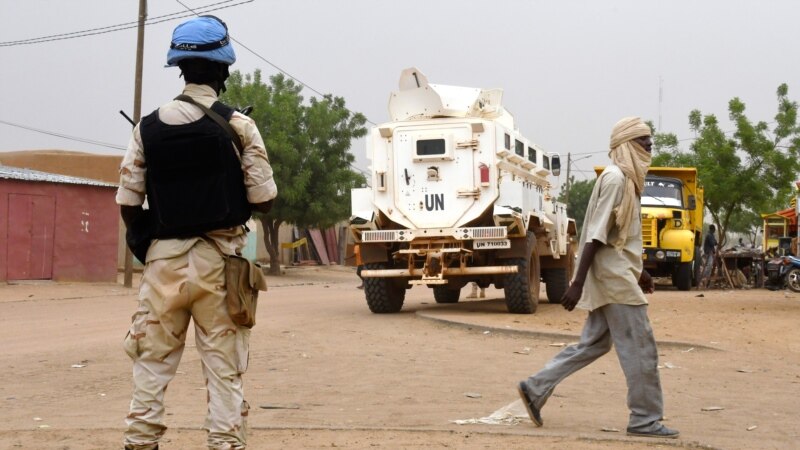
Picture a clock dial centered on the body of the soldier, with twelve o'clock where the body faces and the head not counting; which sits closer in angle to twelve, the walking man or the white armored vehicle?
the white armored vehicle

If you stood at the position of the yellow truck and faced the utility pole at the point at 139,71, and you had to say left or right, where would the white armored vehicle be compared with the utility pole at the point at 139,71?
left

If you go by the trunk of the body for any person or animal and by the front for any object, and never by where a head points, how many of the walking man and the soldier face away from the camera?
1

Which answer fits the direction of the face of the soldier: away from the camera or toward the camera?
away from the camera

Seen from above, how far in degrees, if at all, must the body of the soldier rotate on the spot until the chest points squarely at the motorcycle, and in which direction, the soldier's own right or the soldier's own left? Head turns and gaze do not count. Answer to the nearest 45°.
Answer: approximately 45° to the soldier's own right

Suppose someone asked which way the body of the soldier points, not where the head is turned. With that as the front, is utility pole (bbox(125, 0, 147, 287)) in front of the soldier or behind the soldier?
in front

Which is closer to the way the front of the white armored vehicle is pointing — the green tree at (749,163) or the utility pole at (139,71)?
the green tree

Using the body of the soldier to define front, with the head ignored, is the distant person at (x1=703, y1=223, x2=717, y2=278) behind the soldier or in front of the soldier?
in front

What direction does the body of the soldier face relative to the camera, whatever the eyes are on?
away from the camera
